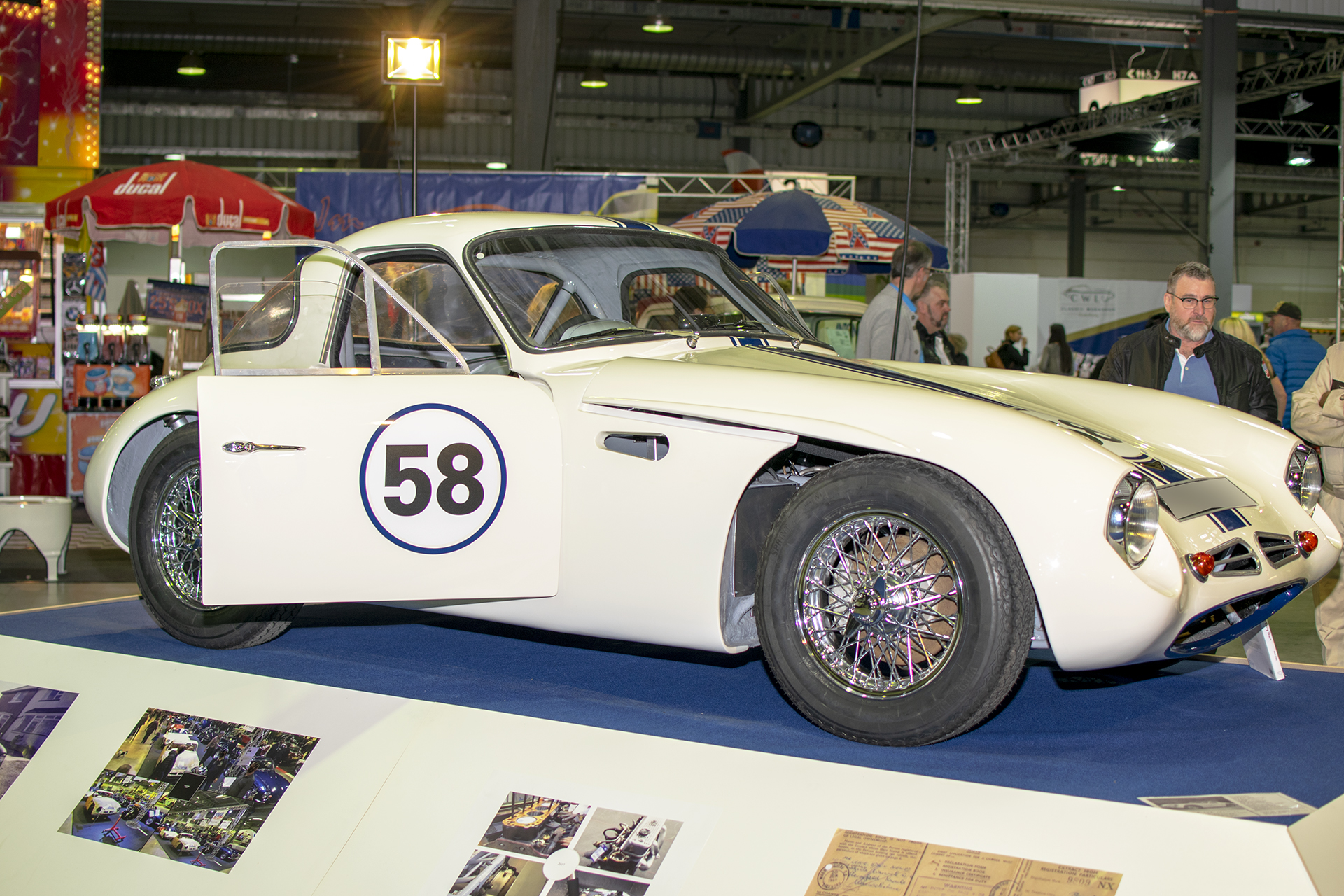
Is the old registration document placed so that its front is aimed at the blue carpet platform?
no

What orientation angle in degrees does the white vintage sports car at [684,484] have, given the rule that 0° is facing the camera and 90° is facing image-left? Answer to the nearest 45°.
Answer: approximately 315°

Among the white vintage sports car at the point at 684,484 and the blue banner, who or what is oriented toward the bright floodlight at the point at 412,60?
the blue banner

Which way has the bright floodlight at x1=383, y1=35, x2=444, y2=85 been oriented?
toward the camera

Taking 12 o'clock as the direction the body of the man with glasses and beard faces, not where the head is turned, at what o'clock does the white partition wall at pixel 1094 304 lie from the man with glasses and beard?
The white partition wall is roughly at 6 o'clock from the man with glasses and beard.

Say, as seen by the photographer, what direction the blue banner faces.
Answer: facing the viewer

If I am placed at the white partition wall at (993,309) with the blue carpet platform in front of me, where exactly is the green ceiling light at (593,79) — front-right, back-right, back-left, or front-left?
back-right

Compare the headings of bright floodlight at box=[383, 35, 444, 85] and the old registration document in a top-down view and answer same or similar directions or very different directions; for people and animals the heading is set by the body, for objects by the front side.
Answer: same or similar directions

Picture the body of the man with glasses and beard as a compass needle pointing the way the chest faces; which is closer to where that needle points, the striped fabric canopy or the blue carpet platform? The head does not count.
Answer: the blue carpet platform

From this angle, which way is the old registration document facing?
toward the camera

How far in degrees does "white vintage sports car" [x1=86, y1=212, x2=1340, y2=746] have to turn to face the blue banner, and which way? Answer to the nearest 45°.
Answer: approximately 135° to its left

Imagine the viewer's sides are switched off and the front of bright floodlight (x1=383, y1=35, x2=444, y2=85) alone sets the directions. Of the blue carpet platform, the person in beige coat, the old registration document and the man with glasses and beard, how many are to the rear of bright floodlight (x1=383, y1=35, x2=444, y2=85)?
0

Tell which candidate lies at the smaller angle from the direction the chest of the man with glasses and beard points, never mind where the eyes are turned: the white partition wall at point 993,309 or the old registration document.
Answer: the old registration document
